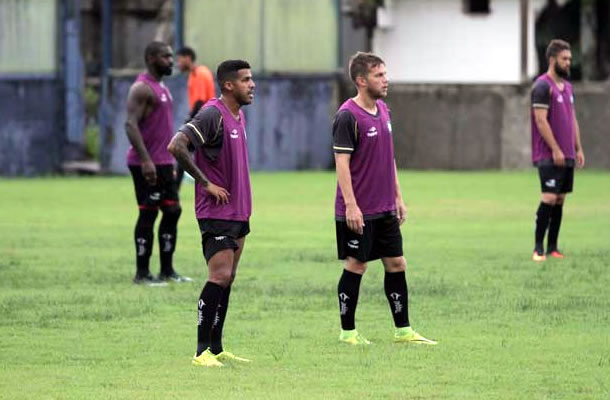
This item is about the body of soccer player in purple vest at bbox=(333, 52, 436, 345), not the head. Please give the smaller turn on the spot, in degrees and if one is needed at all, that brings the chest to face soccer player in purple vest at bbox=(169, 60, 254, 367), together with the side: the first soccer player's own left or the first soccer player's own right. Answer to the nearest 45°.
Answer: approximately 90° to the first soccer player's own right

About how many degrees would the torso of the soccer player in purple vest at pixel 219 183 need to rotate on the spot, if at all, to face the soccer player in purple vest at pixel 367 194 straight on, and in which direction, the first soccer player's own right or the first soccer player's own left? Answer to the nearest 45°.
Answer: approximately 90° to the first soccer player's own left

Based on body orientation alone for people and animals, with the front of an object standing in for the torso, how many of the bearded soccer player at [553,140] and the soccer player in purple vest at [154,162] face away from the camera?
0

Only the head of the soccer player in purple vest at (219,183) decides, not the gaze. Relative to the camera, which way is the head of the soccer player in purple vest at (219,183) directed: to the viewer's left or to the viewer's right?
to the viewer's right

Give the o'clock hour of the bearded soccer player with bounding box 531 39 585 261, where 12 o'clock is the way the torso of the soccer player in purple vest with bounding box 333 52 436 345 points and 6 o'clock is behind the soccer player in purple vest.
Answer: The bearded soccer player is roughly at 8 o'clock from the soccer player in purple vest.

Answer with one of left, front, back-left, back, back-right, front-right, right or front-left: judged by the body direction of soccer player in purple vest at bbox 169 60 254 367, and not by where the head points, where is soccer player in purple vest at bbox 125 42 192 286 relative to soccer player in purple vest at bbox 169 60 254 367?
back-left
